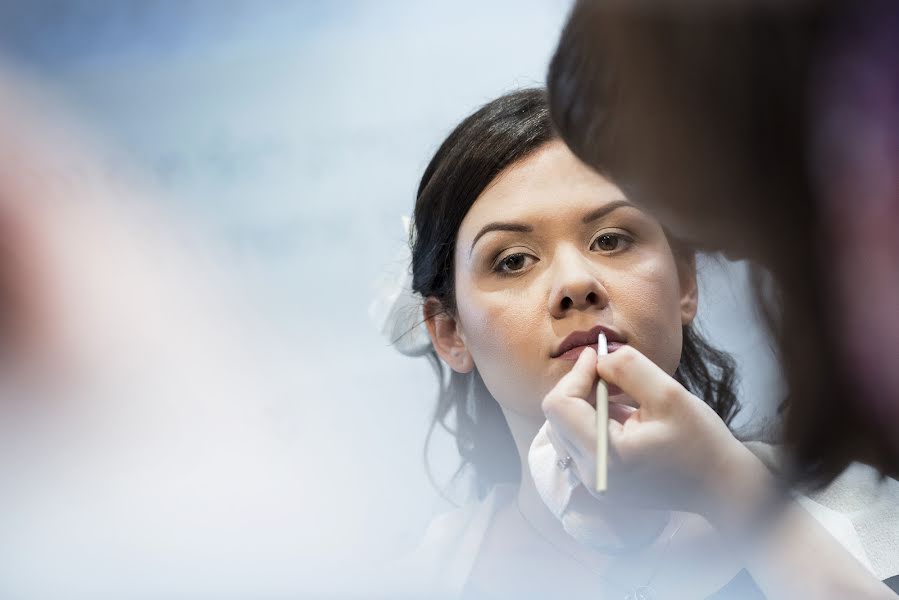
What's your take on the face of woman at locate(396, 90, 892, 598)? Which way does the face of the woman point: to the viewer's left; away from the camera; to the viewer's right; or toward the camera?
toward the camera

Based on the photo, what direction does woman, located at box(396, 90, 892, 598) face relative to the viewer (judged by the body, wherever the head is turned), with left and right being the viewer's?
facing the viewer
